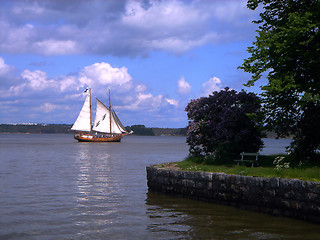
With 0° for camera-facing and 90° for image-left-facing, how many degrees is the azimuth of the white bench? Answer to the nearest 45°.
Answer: approximately 45°
